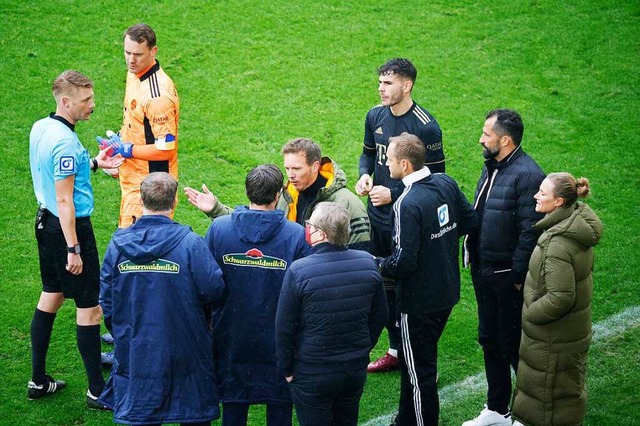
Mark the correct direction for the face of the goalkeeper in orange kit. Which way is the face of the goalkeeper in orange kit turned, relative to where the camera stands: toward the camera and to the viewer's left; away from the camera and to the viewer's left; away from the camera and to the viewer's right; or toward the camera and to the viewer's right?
toward the camera and to the viewer's left

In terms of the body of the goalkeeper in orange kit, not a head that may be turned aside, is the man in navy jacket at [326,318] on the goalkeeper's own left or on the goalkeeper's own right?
on the goalkeeper's own left

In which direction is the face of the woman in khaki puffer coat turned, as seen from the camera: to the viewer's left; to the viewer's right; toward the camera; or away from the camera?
to the viewer's left

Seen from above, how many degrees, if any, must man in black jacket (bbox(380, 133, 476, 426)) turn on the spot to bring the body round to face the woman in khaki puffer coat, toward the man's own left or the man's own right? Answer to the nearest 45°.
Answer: approximately 135° to the man's own right

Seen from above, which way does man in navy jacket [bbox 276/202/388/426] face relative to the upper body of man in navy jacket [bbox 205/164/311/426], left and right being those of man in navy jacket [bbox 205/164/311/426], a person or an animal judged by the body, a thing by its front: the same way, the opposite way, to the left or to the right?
the same way

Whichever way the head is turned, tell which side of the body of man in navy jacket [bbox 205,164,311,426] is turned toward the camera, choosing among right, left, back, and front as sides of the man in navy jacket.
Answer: back

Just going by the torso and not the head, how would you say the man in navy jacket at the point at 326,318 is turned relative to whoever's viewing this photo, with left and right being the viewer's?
facing away from the viewer

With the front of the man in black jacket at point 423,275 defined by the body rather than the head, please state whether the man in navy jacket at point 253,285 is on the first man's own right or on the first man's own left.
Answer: on the first man's own left

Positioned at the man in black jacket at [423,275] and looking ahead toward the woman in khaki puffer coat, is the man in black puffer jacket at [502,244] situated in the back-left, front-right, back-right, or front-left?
front-left

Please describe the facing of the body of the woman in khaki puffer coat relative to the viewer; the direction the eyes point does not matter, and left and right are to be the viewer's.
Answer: facing to the left of the viewer

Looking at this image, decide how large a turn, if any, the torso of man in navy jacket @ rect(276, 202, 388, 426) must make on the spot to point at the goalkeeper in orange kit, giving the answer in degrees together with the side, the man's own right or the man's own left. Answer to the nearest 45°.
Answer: approximately 45° to the man's own left

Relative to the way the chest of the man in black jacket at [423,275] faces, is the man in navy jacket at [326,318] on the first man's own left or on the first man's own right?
on the first man's own left

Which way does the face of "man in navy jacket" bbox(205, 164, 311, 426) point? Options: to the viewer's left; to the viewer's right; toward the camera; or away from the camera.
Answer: away from the camera

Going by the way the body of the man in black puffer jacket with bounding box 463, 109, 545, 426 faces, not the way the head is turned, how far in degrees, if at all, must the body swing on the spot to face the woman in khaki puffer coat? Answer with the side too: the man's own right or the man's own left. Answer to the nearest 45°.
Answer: approximately 135° to the man's own left

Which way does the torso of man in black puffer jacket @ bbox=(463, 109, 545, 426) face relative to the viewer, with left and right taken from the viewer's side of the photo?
facing to the left of the viewer

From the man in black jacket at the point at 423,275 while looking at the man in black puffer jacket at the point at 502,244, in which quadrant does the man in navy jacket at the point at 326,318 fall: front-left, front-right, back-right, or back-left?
back-right

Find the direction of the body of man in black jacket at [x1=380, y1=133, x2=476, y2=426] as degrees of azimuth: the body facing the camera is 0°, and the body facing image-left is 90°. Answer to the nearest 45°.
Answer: approximately 135°

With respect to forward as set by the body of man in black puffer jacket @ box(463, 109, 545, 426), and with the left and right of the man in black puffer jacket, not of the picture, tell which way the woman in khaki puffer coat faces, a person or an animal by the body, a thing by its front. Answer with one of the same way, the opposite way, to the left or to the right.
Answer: the same way
